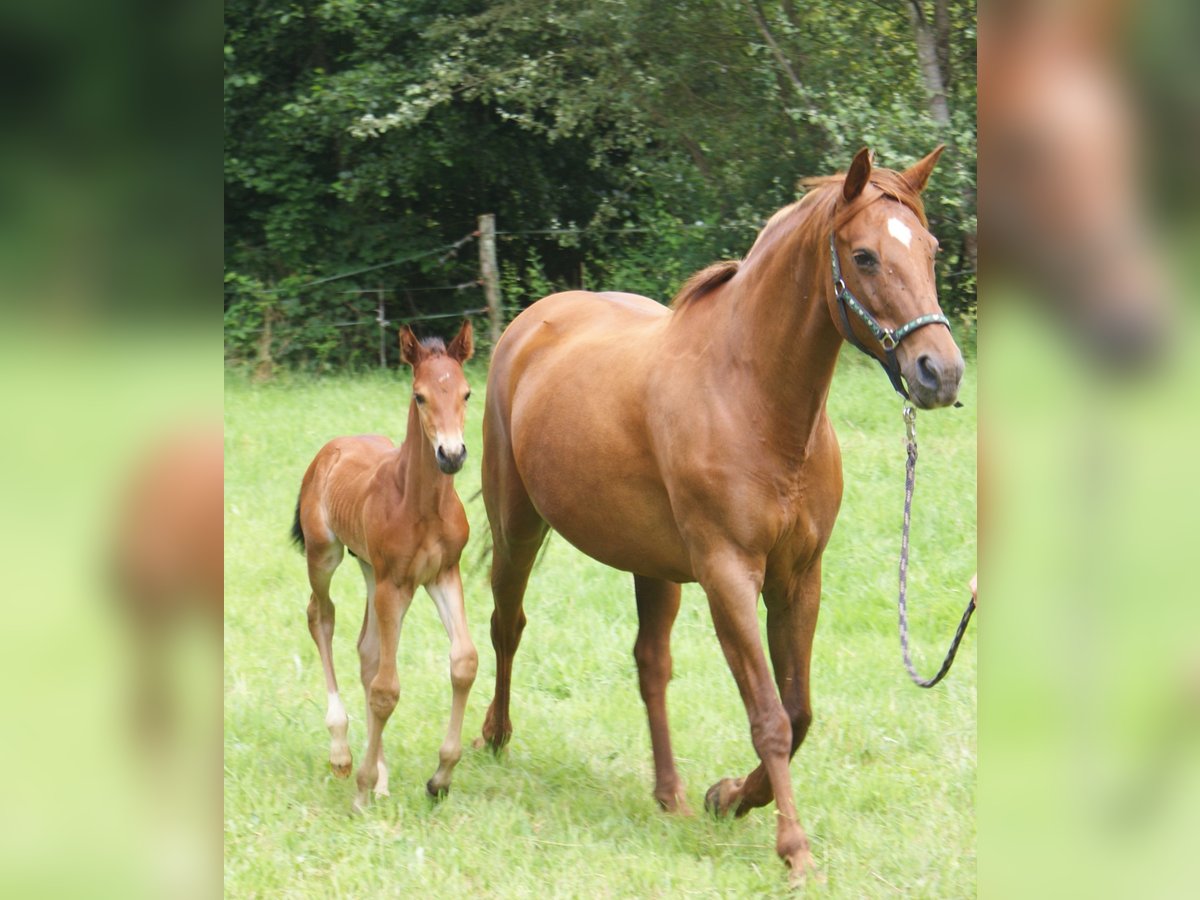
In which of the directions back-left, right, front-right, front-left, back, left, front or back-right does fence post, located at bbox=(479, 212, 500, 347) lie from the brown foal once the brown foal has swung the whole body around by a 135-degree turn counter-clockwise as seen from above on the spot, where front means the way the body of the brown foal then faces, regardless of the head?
front

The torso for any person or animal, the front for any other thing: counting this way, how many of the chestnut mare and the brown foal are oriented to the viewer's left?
0

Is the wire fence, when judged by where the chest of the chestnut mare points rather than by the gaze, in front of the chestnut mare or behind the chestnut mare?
behind

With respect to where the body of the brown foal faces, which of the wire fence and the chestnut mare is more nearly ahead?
the chestnut mare

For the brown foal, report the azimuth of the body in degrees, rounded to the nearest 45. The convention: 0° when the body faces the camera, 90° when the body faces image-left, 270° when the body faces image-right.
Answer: approximately 315°

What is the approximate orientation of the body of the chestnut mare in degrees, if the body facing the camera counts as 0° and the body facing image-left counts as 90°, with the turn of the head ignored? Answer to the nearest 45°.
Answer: approximately 315°

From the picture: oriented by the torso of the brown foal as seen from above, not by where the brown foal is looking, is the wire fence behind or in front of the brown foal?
behind

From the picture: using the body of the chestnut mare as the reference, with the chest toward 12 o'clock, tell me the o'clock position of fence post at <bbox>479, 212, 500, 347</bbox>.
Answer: The fence post is roughly at 7 o'clock from the chestnut mare.
